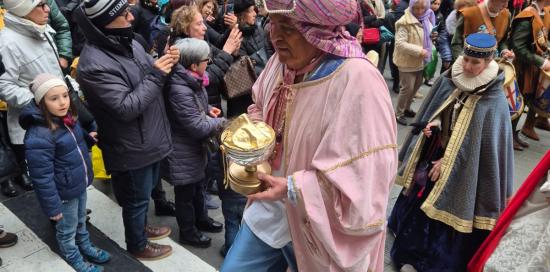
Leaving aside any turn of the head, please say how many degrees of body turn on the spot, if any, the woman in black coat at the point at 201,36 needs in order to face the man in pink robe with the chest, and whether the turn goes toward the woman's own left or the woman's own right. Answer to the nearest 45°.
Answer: approximately 90° to the woman's own right

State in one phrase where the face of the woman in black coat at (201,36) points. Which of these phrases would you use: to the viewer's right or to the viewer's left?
to the viewer's right

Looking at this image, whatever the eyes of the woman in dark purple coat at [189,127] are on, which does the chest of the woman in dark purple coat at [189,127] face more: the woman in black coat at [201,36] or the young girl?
the woman in black coat

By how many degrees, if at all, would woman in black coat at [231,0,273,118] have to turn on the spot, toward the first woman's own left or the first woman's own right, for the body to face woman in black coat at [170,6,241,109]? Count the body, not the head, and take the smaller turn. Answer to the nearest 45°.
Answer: approximately 90° to the first woman's own right

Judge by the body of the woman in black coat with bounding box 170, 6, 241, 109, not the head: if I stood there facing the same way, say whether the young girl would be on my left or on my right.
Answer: on my right

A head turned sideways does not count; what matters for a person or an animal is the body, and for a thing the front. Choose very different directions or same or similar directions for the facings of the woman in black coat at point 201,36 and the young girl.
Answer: same or similar directions

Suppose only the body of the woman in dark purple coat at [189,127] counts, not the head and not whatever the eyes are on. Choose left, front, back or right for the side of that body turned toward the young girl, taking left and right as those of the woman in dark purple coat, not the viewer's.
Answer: back

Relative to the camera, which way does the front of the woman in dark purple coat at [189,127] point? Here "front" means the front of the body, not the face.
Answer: to the viewer's right

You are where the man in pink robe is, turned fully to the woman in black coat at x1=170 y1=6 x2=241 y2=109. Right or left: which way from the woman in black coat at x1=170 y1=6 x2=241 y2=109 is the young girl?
left

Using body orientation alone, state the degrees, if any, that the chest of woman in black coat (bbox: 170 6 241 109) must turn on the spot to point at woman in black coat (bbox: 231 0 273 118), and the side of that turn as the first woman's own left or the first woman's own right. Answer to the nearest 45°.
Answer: approximately 45° to the first woman's own left

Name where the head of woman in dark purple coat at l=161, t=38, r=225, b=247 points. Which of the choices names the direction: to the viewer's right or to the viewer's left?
to the viewer's right

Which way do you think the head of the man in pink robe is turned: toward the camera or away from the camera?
toward the camera

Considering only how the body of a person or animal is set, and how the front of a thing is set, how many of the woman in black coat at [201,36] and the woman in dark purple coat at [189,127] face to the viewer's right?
2

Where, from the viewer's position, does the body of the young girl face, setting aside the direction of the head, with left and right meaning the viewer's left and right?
facing the viewer and to the right of the viewer

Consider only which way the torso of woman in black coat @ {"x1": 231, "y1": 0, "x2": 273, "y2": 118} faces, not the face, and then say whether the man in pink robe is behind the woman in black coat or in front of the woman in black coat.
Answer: in front

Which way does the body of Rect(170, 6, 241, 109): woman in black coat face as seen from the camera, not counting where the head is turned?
to the viewer's right

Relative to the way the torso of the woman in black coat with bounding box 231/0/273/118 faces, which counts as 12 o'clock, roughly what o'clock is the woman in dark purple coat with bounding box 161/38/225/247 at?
the woman in dark purple coat with bounding box 161/38/225/247 is roughly at 2 o'clock from the woman in black coat with bounding box 231/0/273/118.
